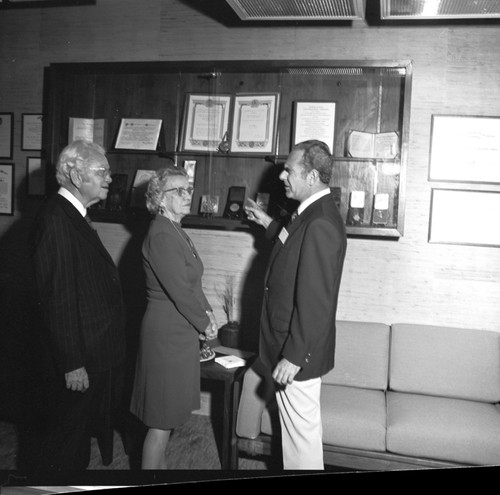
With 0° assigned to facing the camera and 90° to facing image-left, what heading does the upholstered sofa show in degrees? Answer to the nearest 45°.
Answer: approximately 0°

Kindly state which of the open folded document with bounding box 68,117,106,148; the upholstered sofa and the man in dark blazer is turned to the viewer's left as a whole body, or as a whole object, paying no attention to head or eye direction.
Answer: the man in dark blazer

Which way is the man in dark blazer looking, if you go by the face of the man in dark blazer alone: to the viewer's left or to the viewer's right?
to the viewer's left

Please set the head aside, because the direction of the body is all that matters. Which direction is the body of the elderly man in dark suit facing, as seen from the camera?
to the viewer's right

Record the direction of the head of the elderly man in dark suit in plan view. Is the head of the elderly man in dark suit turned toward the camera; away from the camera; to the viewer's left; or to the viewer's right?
to the viewer's right

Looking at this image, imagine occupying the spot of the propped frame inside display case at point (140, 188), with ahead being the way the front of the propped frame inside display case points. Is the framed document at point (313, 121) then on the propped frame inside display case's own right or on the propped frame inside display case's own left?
on the propped frame inside display case's own left

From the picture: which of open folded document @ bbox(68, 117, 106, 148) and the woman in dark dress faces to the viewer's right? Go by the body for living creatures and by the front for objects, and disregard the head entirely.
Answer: the woman in dark dress

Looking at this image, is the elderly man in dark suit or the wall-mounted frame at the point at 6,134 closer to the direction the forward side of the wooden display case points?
the elderly man in dark suit

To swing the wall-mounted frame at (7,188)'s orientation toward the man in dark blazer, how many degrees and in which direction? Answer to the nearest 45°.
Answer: approximately 45° to its left
